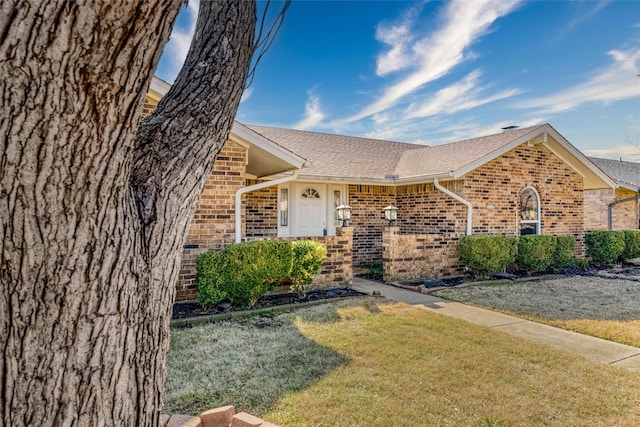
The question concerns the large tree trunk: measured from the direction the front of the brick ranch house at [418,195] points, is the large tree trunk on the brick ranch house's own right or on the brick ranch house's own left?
on the brick ranch house's own right

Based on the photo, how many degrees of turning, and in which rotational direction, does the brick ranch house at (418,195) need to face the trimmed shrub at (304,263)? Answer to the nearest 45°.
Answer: approximately 90° to its right

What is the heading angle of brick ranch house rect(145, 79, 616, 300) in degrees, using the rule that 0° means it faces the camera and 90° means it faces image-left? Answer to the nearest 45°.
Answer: approximately 315°

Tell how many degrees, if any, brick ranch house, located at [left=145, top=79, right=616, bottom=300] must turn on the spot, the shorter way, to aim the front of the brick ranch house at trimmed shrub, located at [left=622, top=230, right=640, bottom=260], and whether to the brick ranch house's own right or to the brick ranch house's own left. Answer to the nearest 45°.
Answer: approximately 45° to the brick ranch house's own left

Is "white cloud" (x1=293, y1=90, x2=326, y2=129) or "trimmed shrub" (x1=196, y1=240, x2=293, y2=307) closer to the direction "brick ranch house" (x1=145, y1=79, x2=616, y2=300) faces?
the trimmed shrub

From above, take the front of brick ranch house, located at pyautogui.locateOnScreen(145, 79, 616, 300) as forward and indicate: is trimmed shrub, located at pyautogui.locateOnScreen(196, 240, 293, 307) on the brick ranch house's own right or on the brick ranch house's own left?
on the brick ranch house's own right

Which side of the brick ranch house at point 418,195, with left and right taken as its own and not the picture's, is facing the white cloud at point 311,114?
back

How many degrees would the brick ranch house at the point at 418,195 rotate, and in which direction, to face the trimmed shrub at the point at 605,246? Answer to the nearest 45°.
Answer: approximately 45° to its left
